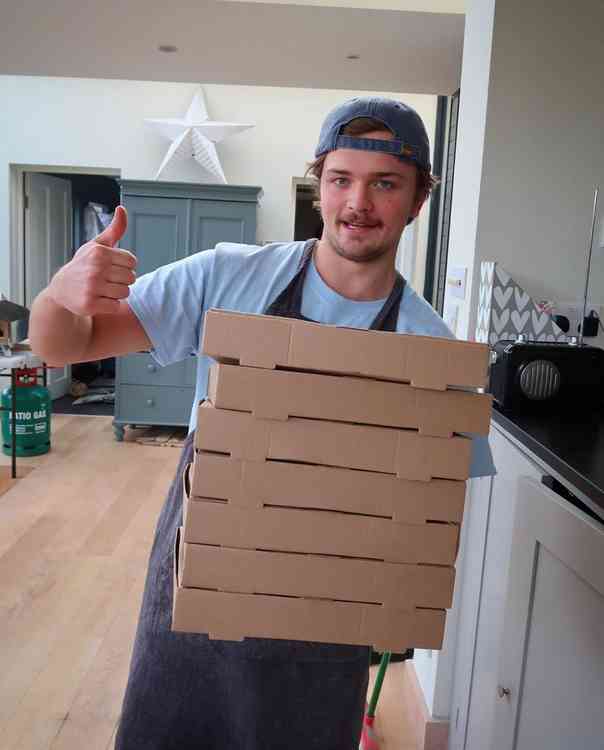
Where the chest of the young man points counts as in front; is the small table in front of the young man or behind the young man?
behind

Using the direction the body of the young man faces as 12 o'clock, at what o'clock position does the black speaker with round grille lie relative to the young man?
The black speaker with round grille is roughly at 8 o'clock from the young man.

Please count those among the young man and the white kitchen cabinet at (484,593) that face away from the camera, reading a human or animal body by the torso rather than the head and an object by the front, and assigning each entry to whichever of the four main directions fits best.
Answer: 0

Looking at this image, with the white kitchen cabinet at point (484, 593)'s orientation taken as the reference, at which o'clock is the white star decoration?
The white star decoration is roughly at 3 o'clock from the white kitchen cabinet.

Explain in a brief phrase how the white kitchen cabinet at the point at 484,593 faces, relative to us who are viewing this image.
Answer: facing the viewer and to the left of the viewer

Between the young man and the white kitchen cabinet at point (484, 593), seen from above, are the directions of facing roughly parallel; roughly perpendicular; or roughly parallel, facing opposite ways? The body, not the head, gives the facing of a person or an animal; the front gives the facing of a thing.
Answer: roughly perpendicular

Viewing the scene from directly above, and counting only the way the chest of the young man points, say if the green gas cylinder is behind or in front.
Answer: behind

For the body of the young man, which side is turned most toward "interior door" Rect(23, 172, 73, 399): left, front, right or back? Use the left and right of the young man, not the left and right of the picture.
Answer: back

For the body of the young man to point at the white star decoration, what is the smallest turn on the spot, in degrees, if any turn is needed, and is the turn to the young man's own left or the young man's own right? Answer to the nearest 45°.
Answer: approximately 180°

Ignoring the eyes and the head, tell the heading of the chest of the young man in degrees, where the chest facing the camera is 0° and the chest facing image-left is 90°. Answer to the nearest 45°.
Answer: approximately 0°
